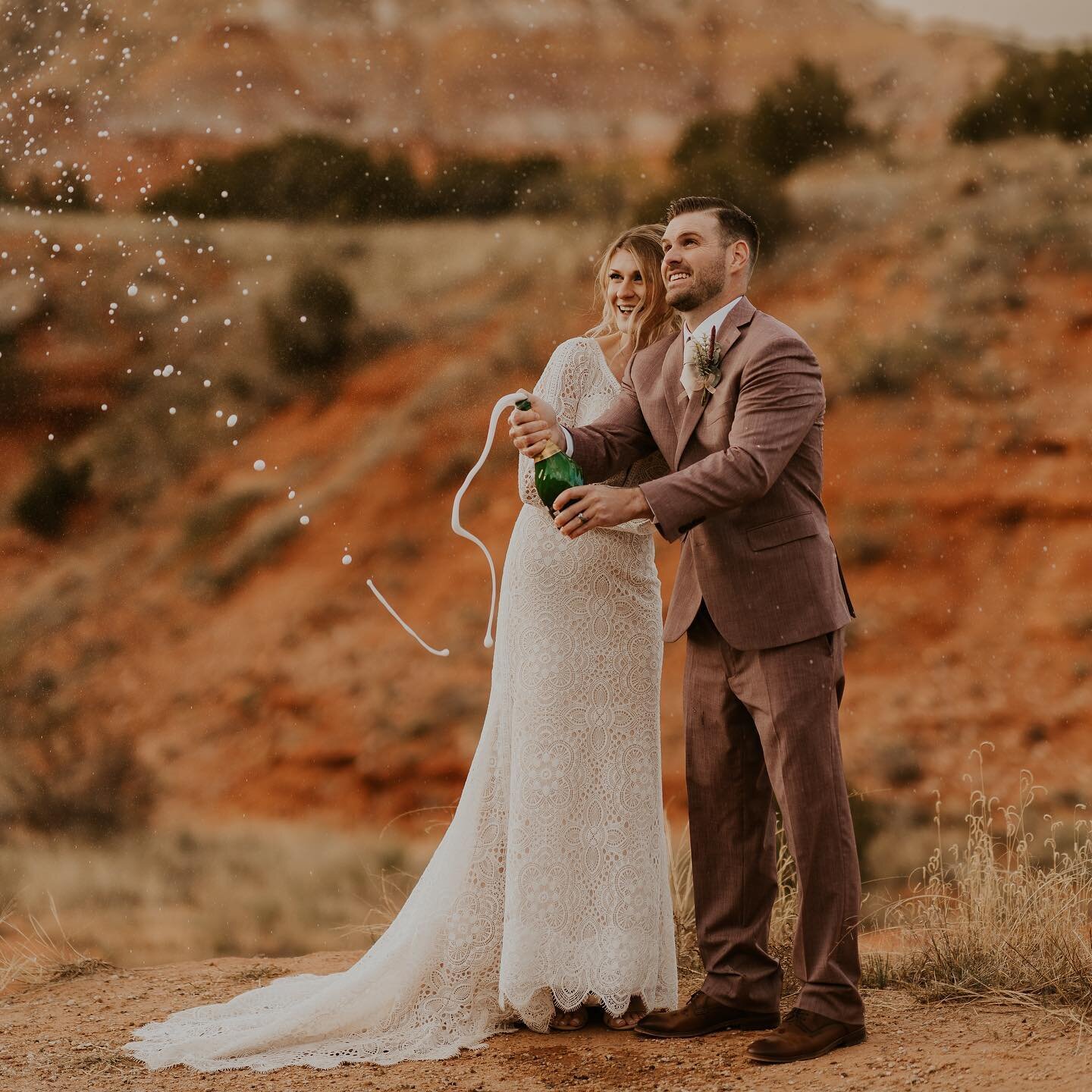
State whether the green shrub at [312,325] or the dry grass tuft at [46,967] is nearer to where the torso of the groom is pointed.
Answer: the dry grass tuft

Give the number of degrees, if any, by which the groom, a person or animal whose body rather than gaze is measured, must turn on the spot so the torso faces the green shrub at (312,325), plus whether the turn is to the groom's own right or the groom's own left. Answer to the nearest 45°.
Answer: approximately 135° to the groom's own right

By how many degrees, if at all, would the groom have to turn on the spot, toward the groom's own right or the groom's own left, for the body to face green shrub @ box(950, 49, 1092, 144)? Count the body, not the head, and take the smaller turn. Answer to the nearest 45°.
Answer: approximately 135° to the groom's own right

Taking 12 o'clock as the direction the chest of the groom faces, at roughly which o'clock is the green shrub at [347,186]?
The green shrub is roughly at 4 o'clock from the groom.

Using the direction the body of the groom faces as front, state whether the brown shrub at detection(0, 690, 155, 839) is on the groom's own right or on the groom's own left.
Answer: on the groom's own right

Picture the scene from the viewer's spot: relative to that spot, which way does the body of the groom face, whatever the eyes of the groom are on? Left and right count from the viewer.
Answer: facing the viewer and to the left of the viewer

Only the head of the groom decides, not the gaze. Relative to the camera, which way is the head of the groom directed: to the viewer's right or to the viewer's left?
to the viewer's left

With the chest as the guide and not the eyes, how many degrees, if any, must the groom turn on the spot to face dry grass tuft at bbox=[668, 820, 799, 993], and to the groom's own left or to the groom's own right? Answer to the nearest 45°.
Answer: approximately 135° to the groom's own right

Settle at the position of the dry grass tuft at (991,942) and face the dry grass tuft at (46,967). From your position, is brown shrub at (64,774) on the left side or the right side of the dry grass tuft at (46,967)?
right
